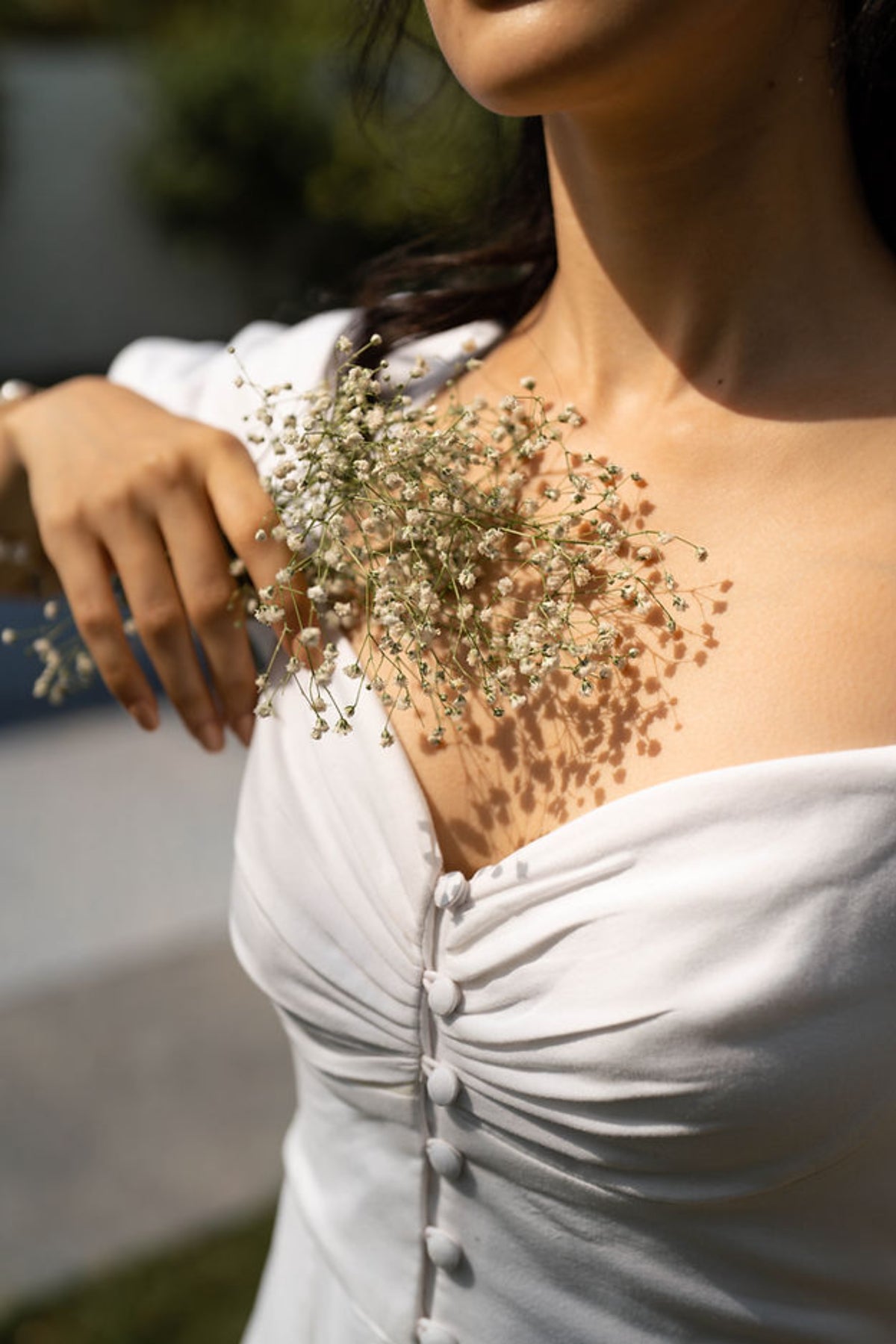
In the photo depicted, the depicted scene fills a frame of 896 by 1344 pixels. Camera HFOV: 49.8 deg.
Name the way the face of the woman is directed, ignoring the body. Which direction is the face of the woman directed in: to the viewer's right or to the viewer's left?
to the viewer's left

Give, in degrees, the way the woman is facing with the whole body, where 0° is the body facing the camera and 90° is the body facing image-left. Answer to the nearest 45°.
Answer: approximately 45°
